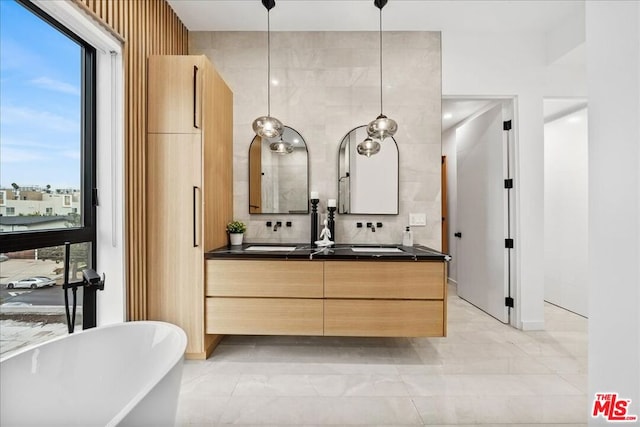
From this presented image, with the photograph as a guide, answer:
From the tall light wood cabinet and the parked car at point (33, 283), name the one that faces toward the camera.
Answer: the tall light wood cabinet

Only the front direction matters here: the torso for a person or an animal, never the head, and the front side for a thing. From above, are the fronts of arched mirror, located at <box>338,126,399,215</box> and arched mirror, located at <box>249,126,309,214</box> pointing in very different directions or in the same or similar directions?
same or similar directions

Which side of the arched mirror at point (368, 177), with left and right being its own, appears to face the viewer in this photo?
front

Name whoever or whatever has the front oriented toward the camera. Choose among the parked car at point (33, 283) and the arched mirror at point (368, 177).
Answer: the arched mirror

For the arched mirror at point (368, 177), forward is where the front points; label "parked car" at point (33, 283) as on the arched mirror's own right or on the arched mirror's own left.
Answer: on the arched mirror's own right

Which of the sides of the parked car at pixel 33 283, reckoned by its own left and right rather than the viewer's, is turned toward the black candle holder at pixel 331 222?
left

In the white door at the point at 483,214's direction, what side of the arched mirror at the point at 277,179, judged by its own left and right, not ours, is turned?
left

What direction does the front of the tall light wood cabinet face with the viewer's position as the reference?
facing the viewer

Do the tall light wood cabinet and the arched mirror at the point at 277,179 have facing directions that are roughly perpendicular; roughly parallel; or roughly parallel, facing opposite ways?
roughly parallel

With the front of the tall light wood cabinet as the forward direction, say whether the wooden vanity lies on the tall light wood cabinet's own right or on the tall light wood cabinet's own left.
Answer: on the tall light wood cabinet's own left

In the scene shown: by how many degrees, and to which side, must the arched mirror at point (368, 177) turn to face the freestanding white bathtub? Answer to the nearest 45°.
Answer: approximately 45° to its right

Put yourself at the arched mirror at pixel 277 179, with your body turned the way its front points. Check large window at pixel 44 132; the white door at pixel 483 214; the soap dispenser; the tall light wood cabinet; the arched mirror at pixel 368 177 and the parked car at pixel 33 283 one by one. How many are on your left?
3
